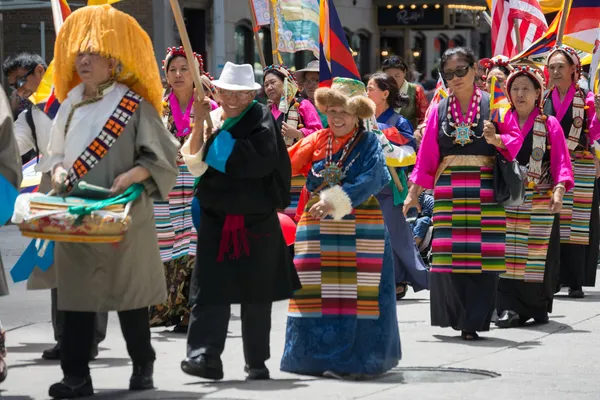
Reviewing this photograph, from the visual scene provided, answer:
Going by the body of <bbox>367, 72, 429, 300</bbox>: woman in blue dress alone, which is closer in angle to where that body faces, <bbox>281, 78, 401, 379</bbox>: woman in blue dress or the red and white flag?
the woman in blue dress

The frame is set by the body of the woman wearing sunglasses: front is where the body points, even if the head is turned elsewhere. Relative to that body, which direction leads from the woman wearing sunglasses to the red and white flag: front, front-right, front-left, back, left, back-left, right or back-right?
back

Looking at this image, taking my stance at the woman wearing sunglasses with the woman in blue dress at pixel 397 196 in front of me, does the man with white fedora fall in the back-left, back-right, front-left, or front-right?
back-left

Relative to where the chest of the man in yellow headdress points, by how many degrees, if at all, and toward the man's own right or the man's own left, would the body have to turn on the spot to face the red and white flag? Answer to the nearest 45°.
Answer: approximately 180°
